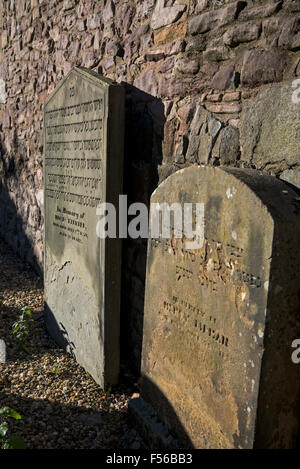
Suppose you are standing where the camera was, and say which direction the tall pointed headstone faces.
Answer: facing the viewer and to the left of the viewer

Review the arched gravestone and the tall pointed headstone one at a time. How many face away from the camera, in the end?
0

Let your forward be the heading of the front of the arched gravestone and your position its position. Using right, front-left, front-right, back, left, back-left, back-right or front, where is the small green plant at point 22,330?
right

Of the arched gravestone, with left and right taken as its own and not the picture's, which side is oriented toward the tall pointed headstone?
right

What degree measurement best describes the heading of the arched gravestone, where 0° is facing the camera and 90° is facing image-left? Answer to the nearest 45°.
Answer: approximately 45°
